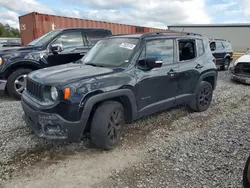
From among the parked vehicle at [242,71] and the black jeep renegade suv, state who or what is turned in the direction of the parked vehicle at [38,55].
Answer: the parked vehicle at [242,71]

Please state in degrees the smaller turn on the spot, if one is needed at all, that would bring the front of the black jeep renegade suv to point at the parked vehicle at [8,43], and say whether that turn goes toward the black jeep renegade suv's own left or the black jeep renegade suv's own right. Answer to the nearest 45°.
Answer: approximately 90° to the black jeep renegade suv's own right

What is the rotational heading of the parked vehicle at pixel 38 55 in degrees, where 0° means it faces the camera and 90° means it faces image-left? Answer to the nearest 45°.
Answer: approximately 45°

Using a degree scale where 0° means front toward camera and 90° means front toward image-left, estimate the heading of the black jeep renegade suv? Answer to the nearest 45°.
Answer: approximately 45°

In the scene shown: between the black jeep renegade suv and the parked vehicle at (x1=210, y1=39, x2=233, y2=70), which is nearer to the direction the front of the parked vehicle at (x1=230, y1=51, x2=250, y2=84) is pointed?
the black jeep renegade suv

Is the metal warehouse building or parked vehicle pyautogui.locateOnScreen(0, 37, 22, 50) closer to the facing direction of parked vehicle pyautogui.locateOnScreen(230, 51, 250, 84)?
the parked vehicle

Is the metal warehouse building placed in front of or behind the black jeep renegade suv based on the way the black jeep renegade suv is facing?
behind

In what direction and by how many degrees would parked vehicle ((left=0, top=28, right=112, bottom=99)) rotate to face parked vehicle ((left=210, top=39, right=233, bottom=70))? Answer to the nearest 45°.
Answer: approximately 180°

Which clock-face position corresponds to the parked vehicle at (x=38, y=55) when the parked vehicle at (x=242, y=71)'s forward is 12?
the parked vehicle at (x=38, y=55) is roughly at 12 o'clock from the parked vehicle at (x=242, y=71).
